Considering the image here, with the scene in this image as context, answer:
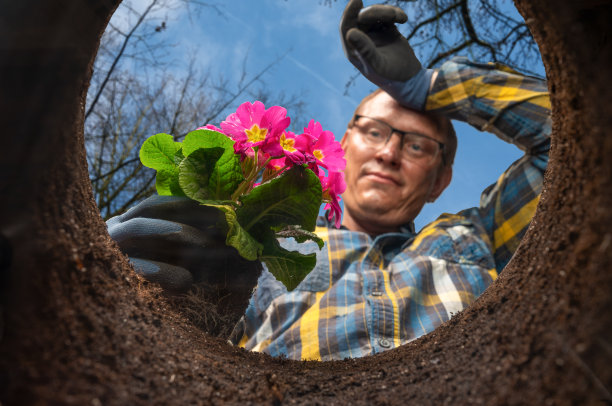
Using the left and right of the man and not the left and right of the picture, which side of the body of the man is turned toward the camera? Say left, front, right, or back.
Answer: front

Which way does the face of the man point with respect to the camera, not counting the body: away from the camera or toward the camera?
toward the camera
